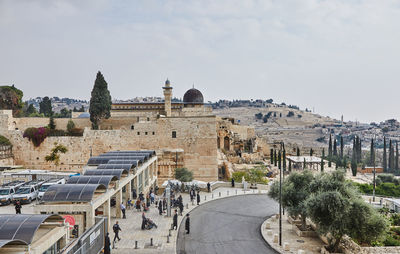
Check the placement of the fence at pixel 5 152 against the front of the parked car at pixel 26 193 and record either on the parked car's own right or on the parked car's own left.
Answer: on the parked car's own right

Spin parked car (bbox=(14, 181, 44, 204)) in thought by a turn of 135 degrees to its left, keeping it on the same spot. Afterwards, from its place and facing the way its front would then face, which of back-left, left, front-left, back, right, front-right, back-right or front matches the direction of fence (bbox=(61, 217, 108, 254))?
right

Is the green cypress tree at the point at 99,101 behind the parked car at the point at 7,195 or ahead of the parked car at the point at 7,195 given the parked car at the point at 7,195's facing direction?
behind

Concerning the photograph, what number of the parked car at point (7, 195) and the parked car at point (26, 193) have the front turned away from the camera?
0

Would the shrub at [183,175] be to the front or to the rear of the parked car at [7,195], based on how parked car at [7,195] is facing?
to the rear

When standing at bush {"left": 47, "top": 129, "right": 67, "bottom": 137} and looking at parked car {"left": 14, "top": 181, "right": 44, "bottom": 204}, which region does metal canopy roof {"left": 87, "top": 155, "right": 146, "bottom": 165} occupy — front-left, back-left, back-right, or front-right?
front-left

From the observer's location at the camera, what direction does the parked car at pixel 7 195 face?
facing the viewer and to the left of the viewer

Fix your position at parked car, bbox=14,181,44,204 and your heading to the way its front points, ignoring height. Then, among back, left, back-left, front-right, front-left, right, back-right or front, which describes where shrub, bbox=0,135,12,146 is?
back-right

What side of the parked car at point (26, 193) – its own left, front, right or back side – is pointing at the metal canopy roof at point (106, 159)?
back

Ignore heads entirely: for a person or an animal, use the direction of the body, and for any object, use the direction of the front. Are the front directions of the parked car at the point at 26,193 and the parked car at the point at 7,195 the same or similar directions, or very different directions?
same or similar directions

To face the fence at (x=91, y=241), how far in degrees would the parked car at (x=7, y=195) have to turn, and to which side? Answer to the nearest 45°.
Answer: approximately 45° to its left

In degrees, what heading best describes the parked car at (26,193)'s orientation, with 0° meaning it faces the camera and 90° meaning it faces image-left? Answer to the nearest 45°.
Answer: approximately 45°
